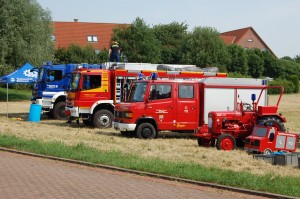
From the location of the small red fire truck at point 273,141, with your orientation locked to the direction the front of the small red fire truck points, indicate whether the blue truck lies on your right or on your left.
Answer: on your right

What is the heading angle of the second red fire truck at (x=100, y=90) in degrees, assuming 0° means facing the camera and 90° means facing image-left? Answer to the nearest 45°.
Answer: approximately 90°

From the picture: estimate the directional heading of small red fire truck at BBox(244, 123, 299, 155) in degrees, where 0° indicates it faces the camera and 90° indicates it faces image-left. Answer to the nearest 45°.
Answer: approximately 45°

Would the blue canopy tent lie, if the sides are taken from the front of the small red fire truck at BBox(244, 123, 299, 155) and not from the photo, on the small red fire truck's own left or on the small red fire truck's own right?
on the small red fire truck's own right

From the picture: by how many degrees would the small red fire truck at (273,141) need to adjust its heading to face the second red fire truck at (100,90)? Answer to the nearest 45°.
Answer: approximately 90° to its right

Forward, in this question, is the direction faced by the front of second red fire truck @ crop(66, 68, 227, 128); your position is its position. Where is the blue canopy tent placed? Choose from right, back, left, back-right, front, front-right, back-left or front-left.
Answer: front-right

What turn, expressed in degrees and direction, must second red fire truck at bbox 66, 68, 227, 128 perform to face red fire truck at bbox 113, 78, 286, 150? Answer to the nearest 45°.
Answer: approximately 135° to its left

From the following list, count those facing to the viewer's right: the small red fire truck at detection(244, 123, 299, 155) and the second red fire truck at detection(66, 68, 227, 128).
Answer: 0
